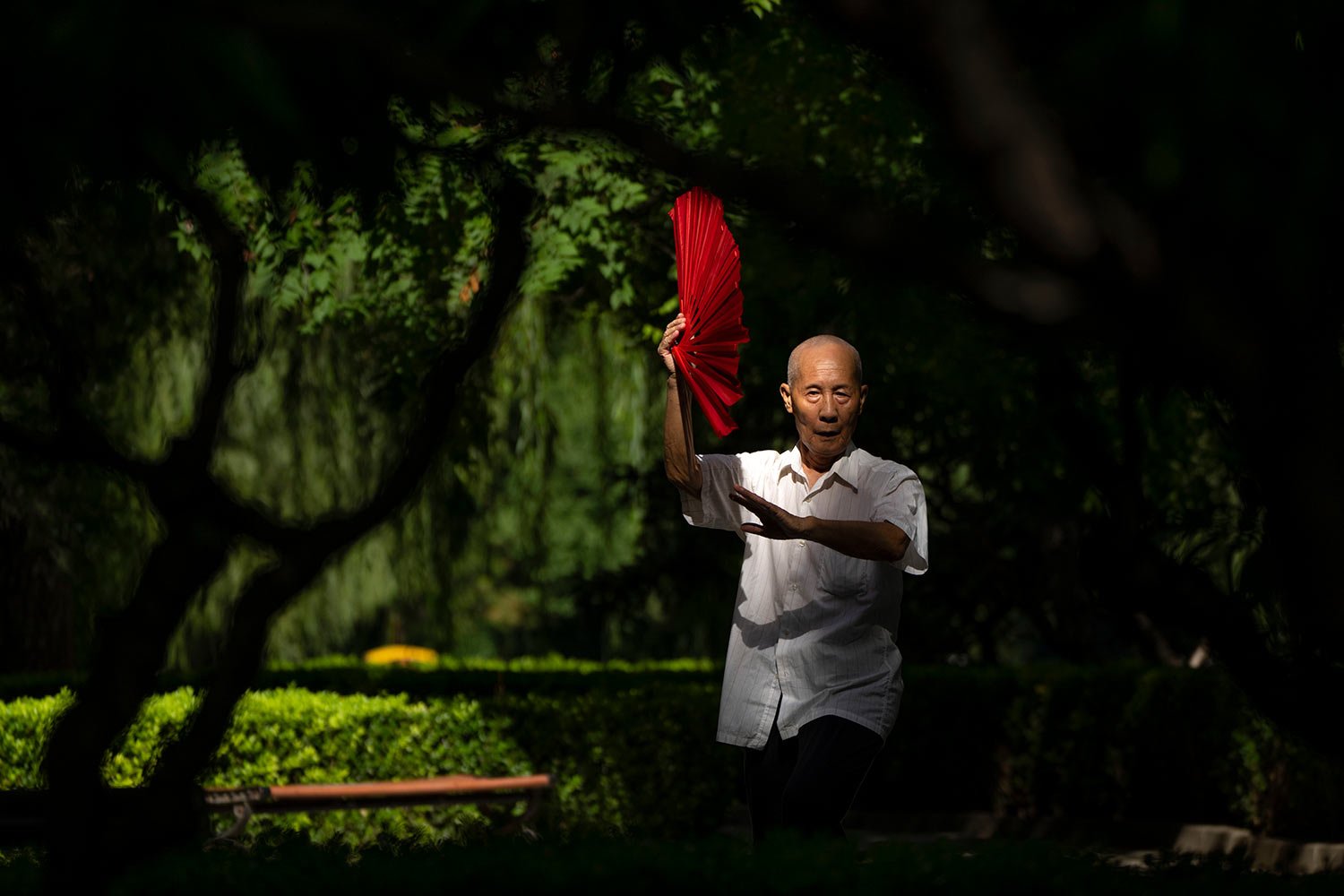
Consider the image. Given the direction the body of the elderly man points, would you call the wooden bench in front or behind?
behind

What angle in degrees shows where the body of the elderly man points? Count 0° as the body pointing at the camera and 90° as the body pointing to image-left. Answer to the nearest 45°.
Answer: approximately 0°
